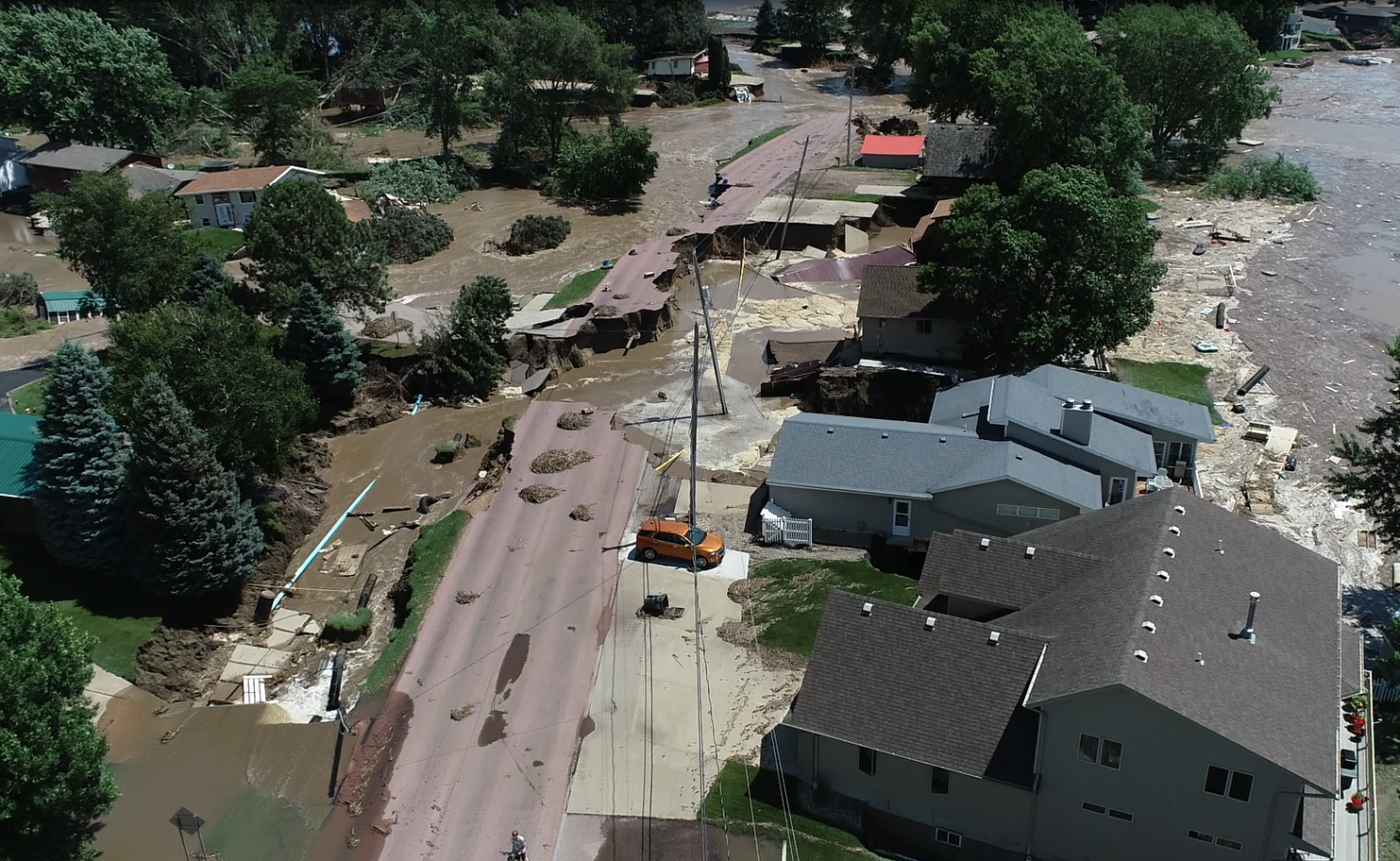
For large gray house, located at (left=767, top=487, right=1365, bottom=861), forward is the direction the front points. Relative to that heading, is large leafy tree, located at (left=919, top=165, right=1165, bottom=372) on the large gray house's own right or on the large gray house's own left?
on the large gray house's own right

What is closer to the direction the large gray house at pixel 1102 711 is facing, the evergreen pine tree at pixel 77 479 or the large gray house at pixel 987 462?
the evergreen pine tree

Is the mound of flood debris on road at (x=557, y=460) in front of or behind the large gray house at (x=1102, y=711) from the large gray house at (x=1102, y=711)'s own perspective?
in front

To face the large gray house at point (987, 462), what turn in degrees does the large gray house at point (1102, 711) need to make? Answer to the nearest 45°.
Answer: approximately 90° to its right

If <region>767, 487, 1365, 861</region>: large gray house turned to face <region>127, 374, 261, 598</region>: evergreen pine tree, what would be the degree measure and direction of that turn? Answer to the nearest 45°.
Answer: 0° — it already faces it

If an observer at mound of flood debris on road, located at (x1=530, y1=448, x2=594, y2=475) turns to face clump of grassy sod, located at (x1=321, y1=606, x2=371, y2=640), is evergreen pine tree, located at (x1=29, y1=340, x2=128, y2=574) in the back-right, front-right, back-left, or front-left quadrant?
front-right

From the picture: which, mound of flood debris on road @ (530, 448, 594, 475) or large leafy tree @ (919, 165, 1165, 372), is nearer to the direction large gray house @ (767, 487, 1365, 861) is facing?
the mound of flood debris on road

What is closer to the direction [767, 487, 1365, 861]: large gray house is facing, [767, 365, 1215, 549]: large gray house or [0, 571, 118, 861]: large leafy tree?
the large leafy tree

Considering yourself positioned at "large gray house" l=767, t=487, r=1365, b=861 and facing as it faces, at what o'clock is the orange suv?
The orange suv is roughly at 1 o'clock from the large gray house.

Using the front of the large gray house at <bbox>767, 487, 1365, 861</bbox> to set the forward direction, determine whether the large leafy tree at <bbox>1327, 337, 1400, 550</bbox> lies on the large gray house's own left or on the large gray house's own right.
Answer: on the large gray house's own right

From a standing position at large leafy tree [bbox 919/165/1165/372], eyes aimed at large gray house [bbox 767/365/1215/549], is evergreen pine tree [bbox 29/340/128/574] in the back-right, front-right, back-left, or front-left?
front-right

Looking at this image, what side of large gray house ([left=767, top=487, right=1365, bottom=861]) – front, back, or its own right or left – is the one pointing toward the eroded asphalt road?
front

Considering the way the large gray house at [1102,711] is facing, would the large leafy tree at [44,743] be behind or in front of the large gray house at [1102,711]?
in front

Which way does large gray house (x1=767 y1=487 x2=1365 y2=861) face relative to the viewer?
to the viewer's left
